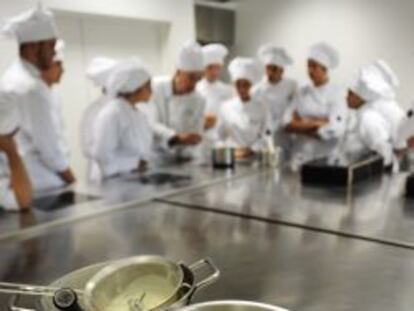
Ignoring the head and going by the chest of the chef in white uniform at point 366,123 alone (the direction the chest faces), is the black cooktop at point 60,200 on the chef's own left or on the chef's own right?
on the chef's own left

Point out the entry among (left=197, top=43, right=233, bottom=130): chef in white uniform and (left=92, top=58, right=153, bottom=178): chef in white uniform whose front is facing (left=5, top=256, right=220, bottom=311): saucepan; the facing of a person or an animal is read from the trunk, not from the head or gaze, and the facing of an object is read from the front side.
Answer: (left=197, top=43, right=233, bottom=130): chef in white uniform

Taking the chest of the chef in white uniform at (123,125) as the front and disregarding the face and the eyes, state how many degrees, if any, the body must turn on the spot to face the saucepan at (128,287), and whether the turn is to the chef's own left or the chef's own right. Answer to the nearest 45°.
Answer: approximately 90° to the chef's own right

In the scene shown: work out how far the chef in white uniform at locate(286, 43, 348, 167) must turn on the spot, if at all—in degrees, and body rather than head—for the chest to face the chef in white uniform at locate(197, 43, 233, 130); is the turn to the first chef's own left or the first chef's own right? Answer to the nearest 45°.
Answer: approximately 90° to the first chef's own right

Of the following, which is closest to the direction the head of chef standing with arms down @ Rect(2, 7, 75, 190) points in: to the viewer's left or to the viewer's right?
to the viewer's right

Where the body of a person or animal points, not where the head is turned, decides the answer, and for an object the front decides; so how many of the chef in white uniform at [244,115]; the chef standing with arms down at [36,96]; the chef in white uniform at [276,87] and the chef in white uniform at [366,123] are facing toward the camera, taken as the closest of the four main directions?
2

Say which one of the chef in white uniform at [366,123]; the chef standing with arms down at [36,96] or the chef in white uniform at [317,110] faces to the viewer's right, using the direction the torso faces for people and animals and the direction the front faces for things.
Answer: the chef standing with arms down

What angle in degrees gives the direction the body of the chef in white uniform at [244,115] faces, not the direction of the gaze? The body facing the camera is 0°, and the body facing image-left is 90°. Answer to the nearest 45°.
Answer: approximately 0°

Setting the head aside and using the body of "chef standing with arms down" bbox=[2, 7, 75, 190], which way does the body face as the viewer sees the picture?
to the viewer's right

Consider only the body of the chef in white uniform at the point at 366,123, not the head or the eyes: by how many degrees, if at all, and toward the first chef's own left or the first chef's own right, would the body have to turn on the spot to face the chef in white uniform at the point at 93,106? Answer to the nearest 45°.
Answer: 0° — they already face them

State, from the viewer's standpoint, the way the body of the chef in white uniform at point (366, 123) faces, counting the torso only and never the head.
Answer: to the viewer's left
